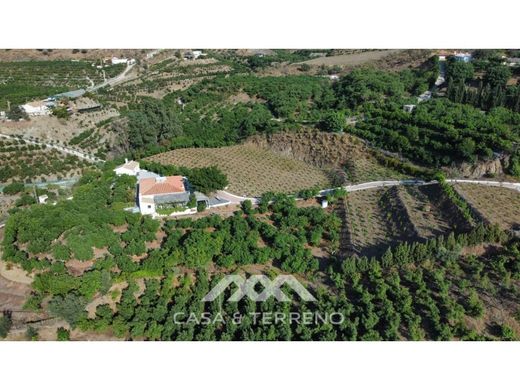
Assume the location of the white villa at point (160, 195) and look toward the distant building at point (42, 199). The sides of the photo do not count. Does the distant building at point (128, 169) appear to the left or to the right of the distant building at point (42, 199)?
right

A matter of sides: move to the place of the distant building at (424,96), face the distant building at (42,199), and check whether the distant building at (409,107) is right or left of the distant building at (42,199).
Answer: left

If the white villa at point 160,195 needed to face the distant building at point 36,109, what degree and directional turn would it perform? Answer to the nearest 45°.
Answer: approximately 135° to its right

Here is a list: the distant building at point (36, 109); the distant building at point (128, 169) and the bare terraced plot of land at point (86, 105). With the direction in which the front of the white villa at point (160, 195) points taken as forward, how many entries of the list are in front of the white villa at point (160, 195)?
0

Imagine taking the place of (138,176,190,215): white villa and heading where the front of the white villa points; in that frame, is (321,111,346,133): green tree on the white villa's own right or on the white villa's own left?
on the white villa's own left

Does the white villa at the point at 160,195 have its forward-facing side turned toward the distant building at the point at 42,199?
no

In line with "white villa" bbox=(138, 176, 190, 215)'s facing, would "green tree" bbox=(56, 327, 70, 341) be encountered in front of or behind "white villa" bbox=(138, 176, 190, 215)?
in front

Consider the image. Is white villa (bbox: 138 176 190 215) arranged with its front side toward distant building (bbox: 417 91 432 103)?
no

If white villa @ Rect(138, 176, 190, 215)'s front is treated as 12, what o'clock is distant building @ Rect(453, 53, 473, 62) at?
The distant building is roughly at 8 o'clock from the white villa.

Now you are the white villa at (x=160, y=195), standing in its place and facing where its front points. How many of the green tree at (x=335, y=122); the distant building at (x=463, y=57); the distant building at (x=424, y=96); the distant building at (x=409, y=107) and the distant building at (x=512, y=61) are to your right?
0

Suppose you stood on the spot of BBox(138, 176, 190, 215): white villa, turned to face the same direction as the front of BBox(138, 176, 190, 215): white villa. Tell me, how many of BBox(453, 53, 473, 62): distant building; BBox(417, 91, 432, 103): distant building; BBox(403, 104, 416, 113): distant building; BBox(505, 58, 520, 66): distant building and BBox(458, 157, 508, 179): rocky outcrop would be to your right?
0

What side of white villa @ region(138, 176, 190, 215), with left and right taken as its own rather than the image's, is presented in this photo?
front

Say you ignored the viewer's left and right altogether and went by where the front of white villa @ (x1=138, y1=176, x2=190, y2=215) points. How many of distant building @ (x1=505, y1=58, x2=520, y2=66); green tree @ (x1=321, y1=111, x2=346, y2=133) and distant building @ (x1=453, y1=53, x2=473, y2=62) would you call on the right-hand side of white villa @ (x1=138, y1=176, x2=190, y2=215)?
0

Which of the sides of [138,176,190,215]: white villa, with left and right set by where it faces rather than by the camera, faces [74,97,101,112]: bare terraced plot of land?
back

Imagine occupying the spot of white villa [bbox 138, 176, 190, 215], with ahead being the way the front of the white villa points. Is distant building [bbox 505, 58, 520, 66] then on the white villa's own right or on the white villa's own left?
on the white villa's own left
